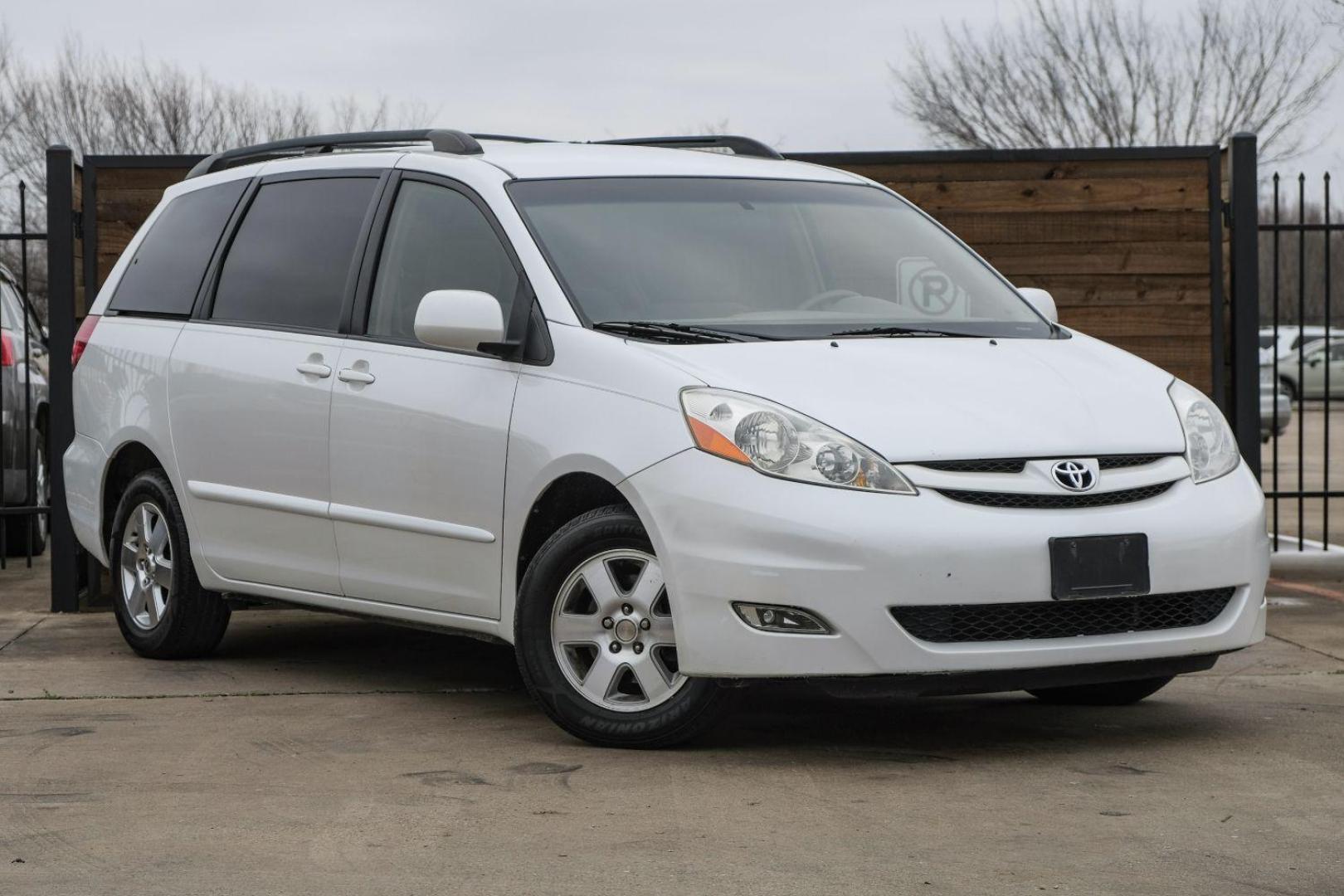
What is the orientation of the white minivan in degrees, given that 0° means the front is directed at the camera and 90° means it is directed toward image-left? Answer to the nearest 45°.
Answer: approximately 315°

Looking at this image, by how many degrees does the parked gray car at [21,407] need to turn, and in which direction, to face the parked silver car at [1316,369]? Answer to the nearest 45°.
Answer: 0° — it already faces it

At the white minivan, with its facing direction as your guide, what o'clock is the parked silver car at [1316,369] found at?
The parked silver car is roughly at 8 o'clock from the white minivan.

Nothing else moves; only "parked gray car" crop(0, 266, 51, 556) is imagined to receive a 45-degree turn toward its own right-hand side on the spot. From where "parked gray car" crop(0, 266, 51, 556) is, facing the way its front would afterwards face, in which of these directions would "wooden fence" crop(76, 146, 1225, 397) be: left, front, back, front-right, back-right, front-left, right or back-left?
front-right

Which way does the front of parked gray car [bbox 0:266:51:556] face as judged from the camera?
facing away from the viewer and to the right of the viewer
